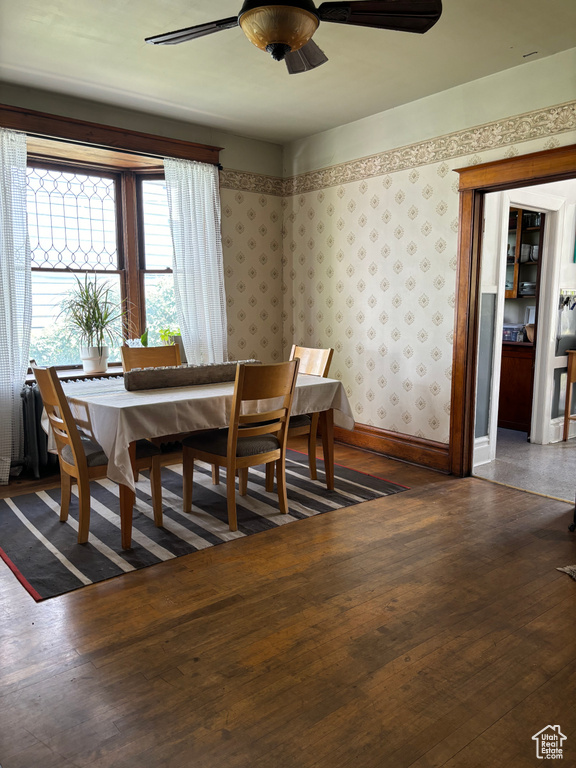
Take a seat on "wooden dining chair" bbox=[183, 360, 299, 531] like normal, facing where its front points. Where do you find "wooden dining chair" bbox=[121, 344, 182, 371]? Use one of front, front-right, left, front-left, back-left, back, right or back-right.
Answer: front

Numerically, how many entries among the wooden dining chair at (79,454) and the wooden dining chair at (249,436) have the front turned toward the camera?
0

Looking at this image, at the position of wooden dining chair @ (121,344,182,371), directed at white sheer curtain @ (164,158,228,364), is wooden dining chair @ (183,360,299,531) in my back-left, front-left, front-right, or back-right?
back-right

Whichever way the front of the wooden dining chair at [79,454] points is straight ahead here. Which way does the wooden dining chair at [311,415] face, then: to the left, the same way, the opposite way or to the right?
the opposite way

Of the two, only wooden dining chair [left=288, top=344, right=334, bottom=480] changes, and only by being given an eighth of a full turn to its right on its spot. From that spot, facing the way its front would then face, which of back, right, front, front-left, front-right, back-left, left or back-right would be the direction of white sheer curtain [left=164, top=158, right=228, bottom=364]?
front-right

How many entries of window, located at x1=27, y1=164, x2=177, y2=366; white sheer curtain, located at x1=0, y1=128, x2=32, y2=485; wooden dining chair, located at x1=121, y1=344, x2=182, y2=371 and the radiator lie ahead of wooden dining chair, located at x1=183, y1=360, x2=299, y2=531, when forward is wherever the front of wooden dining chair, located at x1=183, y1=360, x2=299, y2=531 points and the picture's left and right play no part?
4

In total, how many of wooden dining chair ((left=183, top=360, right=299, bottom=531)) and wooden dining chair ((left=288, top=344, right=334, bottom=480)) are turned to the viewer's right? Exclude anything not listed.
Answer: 0

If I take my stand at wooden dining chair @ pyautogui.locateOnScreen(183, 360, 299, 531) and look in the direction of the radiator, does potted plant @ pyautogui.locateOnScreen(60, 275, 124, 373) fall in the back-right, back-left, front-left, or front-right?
front-right

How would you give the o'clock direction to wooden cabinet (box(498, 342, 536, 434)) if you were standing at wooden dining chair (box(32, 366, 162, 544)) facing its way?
The wooden cabinet is roughly at 1 o'clock from the wooden dining chair.

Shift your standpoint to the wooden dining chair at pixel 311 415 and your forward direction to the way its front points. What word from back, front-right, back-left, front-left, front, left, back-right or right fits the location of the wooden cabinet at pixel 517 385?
back

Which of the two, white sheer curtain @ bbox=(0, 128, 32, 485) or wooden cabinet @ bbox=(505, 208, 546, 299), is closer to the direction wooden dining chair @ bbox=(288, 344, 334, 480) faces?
the white sheer curtain

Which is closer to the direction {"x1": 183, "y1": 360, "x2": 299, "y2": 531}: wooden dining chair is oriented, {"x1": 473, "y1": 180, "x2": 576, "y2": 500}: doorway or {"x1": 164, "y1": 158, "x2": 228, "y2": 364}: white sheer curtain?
the white sheer curtain

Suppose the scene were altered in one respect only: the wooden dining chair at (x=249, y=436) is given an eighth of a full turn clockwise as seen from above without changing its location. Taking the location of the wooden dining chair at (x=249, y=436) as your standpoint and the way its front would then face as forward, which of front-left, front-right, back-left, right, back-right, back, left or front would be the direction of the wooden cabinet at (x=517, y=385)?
front-right

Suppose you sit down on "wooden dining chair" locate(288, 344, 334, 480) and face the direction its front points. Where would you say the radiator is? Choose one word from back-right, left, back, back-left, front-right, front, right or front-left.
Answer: front-right

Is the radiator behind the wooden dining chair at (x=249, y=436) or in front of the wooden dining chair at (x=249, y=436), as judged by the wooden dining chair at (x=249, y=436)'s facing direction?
in front

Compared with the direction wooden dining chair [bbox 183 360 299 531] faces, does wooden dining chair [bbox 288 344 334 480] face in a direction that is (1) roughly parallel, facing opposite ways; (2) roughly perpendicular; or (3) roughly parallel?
roughly perpendicular

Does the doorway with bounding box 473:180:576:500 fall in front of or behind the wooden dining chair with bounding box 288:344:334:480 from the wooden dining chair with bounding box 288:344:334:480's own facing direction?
behind

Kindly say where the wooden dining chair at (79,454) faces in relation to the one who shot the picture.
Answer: facing away from the viewer and to the right of the viewer

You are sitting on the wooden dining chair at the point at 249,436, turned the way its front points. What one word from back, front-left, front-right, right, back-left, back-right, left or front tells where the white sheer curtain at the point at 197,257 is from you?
front-right

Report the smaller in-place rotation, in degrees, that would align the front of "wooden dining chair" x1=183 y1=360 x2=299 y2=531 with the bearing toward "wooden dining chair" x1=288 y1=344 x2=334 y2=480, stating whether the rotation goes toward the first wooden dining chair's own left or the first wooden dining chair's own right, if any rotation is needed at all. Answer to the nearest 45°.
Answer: approximately 90° to the first wooden dining chair's own right

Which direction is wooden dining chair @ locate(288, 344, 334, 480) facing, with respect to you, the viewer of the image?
facing the viewer and to the left of the viewer
